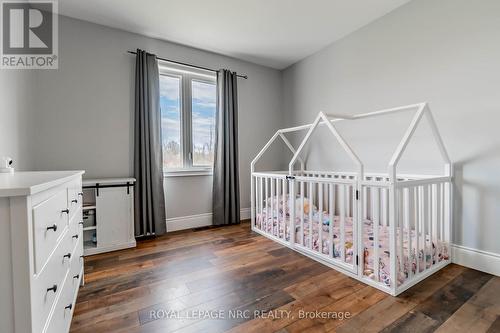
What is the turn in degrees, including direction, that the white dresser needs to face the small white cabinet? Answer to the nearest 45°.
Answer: approximately 90° to its left

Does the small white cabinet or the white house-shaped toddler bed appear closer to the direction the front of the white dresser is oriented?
the white house-shaped toddler bed

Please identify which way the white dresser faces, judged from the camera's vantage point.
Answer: facing to the right of the viewer

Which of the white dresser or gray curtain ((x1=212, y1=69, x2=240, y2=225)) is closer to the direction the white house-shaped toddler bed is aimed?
the white dresser

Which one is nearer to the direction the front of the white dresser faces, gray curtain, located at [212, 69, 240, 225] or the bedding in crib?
the bedding in crib

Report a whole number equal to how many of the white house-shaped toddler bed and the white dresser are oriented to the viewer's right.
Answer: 1

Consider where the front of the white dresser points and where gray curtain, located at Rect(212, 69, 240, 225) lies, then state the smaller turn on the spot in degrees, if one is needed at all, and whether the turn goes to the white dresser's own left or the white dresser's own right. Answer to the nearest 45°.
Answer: approximately 45° to the white dresser's own left
